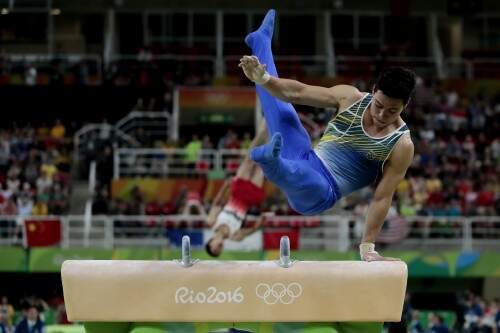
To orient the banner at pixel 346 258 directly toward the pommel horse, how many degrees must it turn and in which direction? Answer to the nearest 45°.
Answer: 0° — it already faces it

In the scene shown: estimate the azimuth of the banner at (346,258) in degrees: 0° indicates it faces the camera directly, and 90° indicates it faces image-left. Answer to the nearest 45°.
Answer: approximately 0°

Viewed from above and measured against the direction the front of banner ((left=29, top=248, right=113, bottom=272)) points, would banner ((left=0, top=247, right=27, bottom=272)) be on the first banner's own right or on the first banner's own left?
on the first banner's own right

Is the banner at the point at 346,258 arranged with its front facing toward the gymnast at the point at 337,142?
yes

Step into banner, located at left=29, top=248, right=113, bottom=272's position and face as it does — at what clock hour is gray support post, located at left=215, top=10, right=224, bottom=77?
The gray support post is roughly at 7 o'clock from the banner.

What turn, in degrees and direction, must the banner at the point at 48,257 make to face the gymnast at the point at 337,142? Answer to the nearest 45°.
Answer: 0° — it already faces them

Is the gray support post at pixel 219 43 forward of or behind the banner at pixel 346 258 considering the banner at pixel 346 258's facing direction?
behind

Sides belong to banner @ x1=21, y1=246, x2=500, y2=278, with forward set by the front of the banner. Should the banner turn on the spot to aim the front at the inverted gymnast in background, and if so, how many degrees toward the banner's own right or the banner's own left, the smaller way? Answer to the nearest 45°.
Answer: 0° — it already faces them

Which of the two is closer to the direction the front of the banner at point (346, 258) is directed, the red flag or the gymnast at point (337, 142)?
the gymnast
